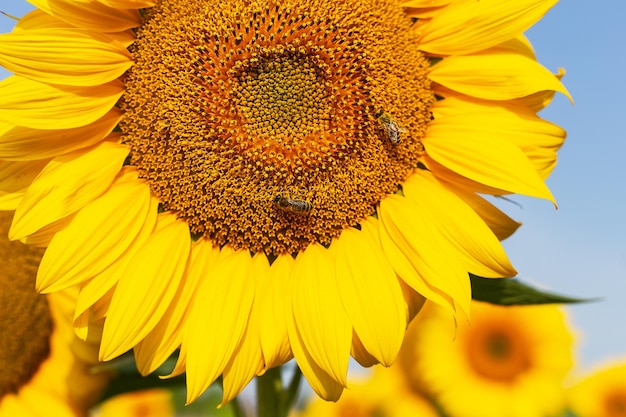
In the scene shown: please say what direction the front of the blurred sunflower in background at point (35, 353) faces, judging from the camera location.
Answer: facing the viewer

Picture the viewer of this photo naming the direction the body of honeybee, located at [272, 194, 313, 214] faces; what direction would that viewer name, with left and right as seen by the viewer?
facing to the left of the viewer

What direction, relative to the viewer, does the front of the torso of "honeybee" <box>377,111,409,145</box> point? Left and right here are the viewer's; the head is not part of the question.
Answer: facing away from the viewer and to the left of the viewer

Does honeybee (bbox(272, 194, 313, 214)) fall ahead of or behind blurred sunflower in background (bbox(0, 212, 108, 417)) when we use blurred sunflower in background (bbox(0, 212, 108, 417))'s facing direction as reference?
ahead

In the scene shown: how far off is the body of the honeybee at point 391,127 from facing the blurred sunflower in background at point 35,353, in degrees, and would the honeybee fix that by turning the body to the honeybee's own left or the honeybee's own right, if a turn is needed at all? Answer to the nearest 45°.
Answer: approximately 45° to the honeybee's own right

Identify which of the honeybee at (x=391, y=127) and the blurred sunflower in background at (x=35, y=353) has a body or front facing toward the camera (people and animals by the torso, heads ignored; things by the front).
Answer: the blurred sunflower in background

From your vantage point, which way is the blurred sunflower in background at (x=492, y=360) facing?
toward the camera

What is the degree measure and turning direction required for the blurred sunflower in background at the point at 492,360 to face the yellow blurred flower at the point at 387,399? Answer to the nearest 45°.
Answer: approximately 45° to its right

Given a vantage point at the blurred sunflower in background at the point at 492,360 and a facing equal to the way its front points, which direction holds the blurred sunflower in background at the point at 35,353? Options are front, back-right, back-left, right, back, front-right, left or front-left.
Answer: front-right

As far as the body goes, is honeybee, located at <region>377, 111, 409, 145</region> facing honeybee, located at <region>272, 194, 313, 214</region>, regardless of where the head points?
no

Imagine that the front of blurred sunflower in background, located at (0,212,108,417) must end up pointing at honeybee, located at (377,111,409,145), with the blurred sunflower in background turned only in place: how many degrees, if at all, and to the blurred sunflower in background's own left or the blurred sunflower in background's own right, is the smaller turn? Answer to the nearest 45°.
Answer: approximately 45° to the blurred sunflower in background's own left

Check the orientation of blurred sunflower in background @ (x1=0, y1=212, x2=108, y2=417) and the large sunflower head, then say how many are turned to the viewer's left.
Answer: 0

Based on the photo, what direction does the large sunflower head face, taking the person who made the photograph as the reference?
facing the viewer
